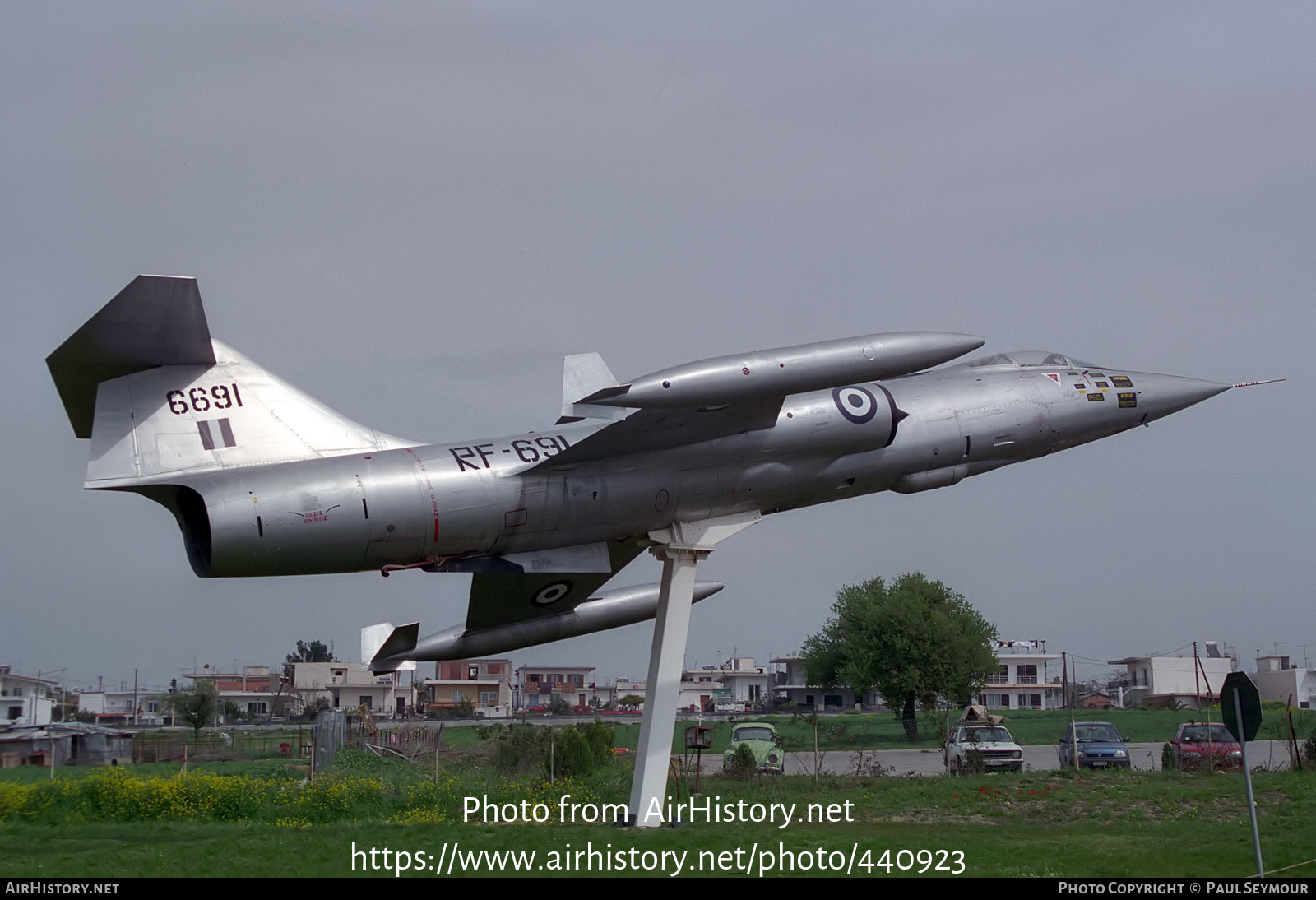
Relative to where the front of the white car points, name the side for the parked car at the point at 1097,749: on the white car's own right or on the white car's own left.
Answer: on the white car's own left

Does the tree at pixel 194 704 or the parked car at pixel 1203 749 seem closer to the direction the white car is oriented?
the parked car

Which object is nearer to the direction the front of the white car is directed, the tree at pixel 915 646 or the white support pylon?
the white support pylon

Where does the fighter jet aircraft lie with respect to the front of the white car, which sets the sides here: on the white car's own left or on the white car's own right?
on the white car's own right

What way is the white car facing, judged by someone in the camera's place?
facing the viewer and to the right of the viewer

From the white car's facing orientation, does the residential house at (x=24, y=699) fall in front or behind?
behind

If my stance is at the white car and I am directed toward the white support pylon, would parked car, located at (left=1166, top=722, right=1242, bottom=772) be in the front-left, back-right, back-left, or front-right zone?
back-left

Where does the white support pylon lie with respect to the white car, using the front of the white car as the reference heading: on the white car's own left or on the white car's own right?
on the white car's own right

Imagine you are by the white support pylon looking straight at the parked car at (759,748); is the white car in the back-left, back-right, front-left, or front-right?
front-right

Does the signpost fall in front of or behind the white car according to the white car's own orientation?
in front

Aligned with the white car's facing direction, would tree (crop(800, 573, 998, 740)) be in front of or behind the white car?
behind
